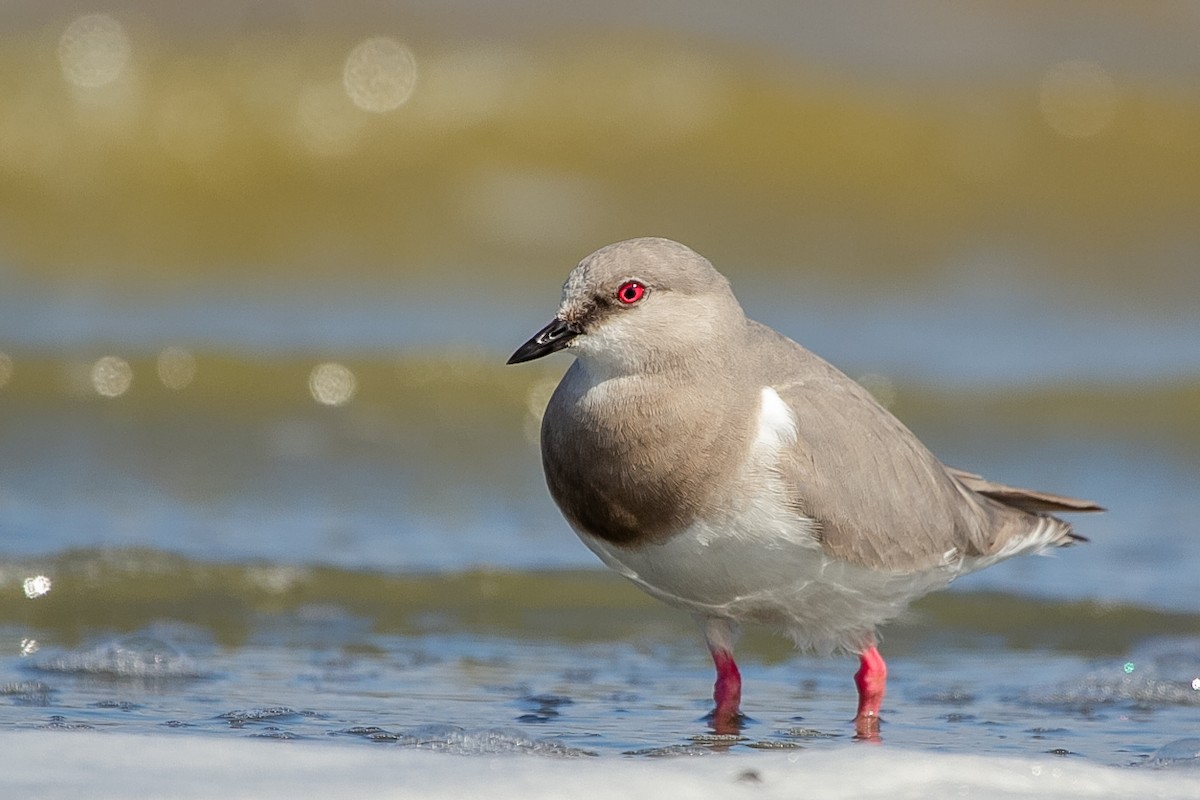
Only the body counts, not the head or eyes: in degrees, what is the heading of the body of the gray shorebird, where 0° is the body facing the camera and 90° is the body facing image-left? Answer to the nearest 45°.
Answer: approximately 45°
